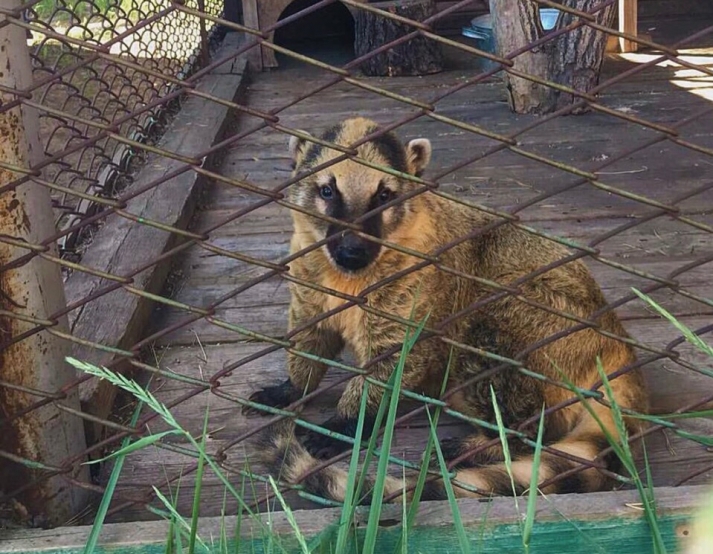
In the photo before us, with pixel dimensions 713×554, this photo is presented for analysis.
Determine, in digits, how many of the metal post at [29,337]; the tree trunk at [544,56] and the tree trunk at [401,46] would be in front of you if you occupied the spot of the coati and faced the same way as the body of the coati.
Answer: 1

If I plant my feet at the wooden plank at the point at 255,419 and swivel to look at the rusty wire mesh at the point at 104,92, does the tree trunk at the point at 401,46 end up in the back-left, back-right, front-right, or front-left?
front-right

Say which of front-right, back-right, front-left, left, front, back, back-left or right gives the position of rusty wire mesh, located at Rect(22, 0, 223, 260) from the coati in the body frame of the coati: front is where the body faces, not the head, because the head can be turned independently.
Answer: right

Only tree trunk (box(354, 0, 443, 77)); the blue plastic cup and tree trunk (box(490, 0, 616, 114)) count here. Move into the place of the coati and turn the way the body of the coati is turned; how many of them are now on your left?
0

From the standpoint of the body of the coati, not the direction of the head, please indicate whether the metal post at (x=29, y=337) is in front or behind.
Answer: in front

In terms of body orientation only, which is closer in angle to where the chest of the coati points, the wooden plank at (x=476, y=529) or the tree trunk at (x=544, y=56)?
the wooden plank

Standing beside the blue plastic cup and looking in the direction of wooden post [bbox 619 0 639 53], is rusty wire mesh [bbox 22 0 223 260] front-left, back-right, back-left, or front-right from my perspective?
back-right

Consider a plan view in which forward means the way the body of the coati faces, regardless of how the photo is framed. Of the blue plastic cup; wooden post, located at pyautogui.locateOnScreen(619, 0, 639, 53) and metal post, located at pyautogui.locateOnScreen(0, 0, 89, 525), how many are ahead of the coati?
1

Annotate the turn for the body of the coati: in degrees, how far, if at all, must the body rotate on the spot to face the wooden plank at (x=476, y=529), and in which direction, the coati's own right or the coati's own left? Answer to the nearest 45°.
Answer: approximately 45° to the coati's own left

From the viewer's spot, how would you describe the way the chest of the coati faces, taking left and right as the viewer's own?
facing the viewer and to the left of the viewer

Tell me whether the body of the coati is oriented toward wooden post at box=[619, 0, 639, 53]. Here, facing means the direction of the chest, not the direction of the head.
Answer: no

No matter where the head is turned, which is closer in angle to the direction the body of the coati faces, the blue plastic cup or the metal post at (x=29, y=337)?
the metal post

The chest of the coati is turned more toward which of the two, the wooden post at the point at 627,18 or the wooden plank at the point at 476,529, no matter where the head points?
the wooden plank

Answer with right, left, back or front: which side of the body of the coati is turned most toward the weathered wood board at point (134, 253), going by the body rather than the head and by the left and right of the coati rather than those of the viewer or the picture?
right

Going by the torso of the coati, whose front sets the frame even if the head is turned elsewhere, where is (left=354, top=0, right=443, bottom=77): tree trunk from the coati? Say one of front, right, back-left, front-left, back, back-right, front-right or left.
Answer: back-right

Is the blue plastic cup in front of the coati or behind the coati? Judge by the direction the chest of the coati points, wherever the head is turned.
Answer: behind

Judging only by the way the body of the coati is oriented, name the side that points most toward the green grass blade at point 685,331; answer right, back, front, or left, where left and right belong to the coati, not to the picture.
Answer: left

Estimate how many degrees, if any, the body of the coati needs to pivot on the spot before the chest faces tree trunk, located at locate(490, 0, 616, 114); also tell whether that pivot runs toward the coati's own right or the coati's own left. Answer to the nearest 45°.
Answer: approximately 135° to the coati's own right
